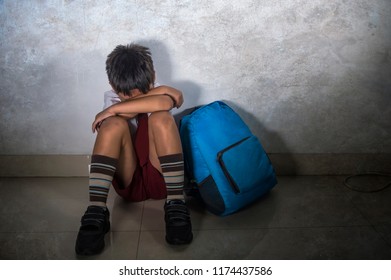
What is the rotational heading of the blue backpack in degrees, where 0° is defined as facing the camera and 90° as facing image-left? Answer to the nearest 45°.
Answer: approximately 315°
